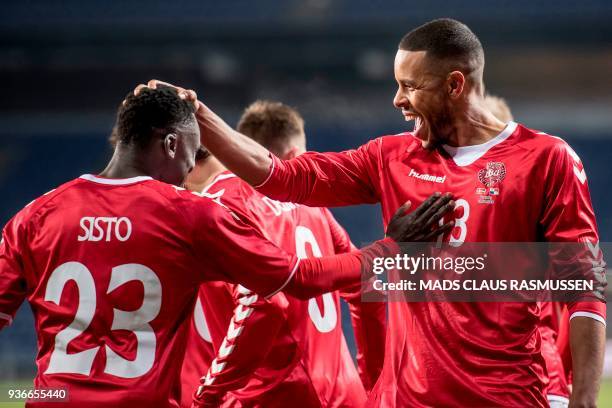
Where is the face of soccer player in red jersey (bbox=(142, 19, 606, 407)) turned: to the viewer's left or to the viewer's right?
to the viewer's left

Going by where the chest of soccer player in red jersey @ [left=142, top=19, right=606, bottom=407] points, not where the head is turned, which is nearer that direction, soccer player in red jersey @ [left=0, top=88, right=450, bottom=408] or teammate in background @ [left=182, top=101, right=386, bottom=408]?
the soccer player in red jersey

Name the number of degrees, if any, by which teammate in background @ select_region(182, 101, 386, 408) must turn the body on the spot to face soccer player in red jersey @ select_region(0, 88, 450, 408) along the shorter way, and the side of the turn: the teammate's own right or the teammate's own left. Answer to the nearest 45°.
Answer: approximately 90° to the teammate's own left

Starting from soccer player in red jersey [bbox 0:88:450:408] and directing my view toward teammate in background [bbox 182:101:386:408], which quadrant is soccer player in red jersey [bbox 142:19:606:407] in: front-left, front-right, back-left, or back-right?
front-right

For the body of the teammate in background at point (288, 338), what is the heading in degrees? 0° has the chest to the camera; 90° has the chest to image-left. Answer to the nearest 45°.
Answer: approximately 135°

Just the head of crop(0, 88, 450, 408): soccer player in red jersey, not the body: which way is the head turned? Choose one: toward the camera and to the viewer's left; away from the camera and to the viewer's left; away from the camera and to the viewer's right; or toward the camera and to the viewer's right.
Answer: away from the camera and to the viewer's right

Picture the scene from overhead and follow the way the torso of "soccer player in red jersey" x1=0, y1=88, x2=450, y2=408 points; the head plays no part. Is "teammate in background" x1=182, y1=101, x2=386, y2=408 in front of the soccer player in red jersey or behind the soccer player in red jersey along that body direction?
in front

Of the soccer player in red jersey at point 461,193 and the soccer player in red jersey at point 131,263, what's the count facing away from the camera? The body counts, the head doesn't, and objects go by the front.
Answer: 1

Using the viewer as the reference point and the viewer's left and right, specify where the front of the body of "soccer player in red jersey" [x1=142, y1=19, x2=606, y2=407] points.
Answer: facing the viewer and to the left of the viewer

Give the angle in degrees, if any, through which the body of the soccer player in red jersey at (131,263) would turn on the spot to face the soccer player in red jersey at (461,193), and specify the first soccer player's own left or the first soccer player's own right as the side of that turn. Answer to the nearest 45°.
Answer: approximately 90° to the first soccer player's own right

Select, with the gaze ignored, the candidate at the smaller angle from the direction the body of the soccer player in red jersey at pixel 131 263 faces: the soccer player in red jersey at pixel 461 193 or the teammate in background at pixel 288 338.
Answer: the teammate in background

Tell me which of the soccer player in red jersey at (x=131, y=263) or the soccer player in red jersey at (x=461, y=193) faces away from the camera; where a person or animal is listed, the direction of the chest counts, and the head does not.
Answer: the soccer player in red jersey at (x=131, y=263)

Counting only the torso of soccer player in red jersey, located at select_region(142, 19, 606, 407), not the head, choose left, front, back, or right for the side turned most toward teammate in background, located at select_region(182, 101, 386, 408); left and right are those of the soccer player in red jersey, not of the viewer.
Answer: right

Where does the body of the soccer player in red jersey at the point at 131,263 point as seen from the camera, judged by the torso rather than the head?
away from the camera

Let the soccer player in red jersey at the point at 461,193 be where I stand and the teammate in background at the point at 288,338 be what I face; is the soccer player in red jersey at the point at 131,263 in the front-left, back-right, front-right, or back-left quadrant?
front-left
